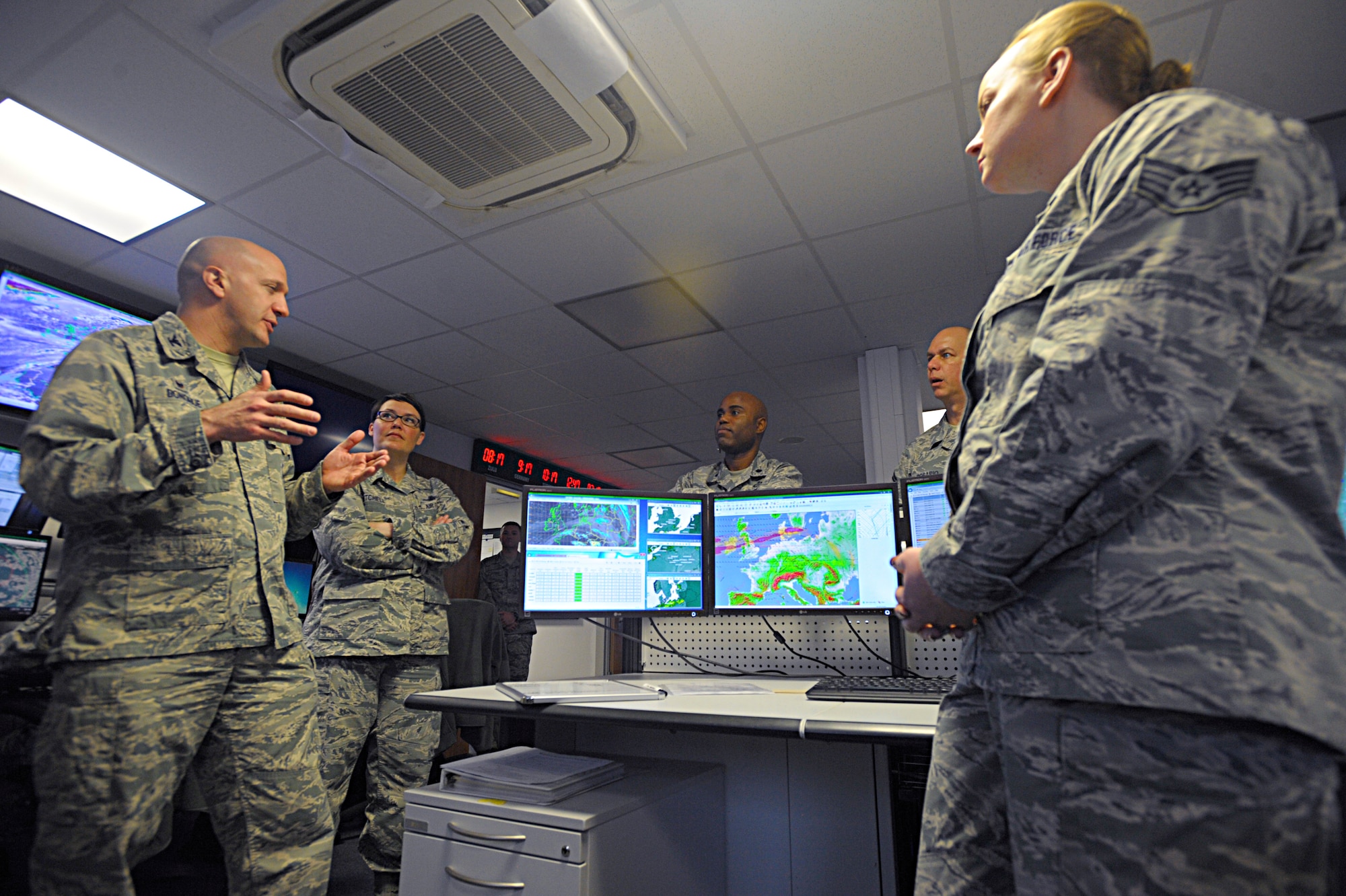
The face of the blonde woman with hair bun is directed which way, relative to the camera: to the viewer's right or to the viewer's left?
to the viewer's left

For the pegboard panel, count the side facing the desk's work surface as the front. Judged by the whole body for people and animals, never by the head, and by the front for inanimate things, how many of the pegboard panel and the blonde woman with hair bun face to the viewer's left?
1

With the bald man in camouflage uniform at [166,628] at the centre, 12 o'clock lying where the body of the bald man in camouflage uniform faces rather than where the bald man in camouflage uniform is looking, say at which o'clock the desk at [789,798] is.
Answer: The desk is roughly at 11 o'clock from the bald man in camouflage uniform.

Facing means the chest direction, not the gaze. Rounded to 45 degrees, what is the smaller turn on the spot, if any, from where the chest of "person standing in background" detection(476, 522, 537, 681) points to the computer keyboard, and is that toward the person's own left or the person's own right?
0° — they already face it

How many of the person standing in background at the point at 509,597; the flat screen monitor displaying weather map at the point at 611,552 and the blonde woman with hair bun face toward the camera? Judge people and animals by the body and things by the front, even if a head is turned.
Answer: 2

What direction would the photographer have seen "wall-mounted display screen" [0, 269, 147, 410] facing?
facing the viewer and to the right of the viewer

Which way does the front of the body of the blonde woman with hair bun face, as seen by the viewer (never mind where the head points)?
to the viewer's left

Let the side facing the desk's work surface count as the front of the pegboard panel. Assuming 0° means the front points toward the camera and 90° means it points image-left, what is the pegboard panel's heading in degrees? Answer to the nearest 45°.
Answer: approximately 0°

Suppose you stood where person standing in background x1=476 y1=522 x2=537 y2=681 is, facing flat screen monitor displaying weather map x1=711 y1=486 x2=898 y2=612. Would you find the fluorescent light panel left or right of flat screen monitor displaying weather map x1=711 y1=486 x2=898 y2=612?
right

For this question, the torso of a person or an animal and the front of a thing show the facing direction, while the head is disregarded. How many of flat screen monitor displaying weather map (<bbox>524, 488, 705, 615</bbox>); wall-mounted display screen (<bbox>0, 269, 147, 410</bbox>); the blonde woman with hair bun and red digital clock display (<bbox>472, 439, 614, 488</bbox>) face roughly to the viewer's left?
1

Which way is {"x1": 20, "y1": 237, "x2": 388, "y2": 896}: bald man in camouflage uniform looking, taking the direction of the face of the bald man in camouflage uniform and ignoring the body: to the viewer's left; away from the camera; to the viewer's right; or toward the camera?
to the viewer's right

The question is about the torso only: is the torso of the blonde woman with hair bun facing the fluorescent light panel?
yes

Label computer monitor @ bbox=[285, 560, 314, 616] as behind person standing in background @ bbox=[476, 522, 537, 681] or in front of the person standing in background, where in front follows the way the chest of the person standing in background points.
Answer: in front

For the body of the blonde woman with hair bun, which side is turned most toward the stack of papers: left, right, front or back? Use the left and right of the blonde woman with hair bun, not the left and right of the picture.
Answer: front

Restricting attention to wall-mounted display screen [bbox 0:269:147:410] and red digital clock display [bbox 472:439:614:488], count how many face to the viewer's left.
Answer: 0

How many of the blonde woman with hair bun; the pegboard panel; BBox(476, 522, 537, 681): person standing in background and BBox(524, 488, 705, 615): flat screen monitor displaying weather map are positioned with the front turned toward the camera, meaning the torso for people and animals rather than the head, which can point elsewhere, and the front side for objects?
3
